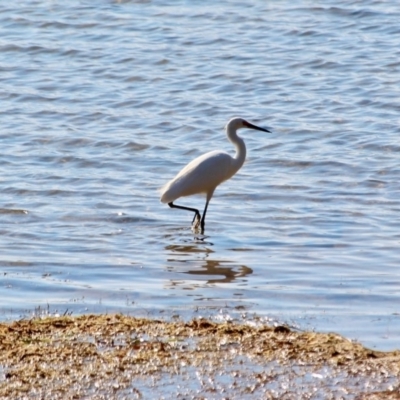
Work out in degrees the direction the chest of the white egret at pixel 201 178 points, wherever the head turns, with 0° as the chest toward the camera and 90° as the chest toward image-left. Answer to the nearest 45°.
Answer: approximately 270°
